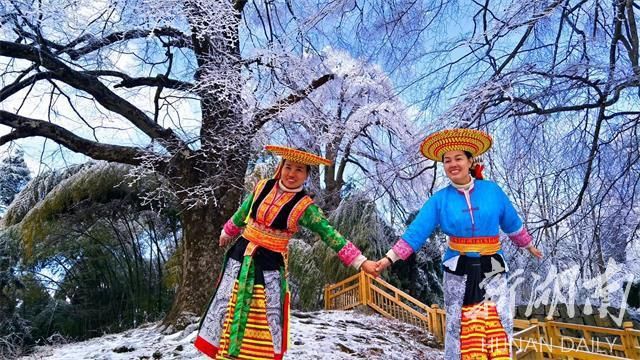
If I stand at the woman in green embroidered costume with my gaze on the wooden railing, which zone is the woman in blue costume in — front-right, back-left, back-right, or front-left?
front-right

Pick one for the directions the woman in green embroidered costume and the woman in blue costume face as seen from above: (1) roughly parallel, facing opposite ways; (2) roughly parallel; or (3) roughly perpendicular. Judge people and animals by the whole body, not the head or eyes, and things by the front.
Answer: roughly parallel

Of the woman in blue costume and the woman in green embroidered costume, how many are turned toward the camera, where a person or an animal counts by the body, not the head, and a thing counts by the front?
2

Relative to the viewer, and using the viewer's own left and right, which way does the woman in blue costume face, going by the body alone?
facing the viewer

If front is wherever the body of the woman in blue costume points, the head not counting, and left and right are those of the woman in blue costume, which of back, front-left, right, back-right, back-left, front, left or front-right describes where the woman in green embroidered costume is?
right

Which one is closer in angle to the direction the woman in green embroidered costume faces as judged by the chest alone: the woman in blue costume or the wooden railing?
the woman in blue costume

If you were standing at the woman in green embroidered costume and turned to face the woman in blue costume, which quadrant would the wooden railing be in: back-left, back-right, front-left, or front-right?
front-left

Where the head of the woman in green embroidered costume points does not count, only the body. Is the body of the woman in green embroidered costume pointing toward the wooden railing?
no

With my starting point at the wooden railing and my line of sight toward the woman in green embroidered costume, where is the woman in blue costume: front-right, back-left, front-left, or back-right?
front-left

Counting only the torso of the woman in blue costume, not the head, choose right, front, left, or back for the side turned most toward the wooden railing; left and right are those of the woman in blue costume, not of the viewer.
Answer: back

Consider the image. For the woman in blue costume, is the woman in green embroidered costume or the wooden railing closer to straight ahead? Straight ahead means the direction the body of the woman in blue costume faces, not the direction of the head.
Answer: the woman in green embroidered costume

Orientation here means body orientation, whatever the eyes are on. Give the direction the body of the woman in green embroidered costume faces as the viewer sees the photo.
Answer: toward the camera

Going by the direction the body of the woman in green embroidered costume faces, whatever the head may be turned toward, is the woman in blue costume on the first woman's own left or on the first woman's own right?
on the first woman's own left
